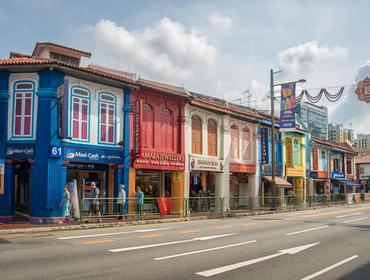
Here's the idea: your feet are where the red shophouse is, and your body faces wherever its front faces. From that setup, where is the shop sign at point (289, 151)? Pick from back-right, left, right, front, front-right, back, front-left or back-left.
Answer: left

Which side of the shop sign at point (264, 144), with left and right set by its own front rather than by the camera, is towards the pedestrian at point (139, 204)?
front

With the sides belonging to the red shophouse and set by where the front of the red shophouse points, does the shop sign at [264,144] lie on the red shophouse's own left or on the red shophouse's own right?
on the red shophouse's own left

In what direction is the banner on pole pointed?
toward the camera

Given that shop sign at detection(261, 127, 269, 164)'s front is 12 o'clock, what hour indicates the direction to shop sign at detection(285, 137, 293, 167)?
shop sign at detection(285, 137, 293, 167) is roughly at 5 o'clock from shop sign at detection(261, 127, 269, 164).

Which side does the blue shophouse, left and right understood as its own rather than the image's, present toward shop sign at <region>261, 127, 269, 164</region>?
left

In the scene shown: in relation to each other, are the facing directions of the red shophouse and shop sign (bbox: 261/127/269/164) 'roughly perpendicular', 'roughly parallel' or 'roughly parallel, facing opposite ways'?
roughly perpendicular

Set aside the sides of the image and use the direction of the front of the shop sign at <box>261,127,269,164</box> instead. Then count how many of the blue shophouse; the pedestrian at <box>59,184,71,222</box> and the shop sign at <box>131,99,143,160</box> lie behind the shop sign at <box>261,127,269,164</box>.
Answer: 0

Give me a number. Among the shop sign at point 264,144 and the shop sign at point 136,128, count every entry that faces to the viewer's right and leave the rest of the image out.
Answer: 0

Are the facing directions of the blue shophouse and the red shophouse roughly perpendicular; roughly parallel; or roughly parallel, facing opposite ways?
roughly parallel

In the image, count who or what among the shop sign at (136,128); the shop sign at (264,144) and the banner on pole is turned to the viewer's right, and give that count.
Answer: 0

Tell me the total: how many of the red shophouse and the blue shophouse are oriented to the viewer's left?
0

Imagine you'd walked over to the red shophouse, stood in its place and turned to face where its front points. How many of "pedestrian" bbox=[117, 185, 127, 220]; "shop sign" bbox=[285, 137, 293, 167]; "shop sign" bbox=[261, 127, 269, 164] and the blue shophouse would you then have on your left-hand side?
2

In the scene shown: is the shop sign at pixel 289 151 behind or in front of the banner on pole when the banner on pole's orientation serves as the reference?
behind

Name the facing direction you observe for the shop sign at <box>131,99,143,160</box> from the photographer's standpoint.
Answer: facing the viewer and to the left of the viewer

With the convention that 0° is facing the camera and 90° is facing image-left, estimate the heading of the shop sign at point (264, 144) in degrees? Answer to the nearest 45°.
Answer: approximately 45°
